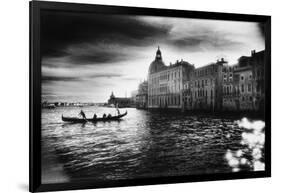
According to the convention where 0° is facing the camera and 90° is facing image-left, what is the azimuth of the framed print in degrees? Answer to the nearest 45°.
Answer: approximately 315°
